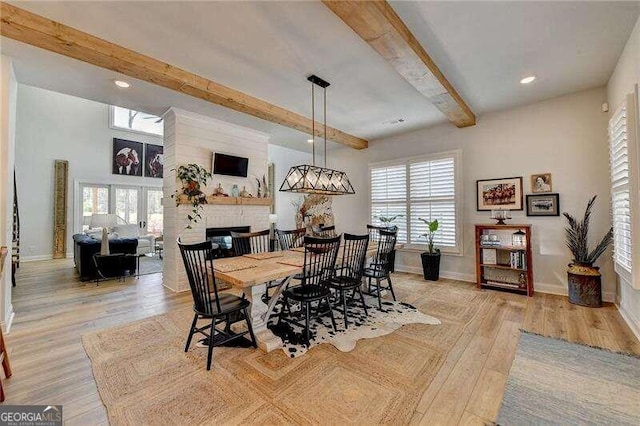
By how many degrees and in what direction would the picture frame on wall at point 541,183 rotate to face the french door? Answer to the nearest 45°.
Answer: approximately 90° to its right

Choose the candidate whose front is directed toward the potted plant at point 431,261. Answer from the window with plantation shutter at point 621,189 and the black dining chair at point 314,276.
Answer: the window with plantation shutter

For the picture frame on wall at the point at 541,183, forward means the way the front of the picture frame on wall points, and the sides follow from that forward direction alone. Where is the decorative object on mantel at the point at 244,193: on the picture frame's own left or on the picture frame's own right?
on the picture frame's own right

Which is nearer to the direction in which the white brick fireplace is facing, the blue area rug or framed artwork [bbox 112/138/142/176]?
the blue area rug

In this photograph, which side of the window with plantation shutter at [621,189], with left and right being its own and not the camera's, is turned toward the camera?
left

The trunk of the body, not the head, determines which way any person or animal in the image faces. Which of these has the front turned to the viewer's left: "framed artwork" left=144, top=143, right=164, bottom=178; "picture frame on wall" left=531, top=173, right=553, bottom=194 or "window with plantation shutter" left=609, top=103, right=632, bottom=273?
the window with plantation shutter
